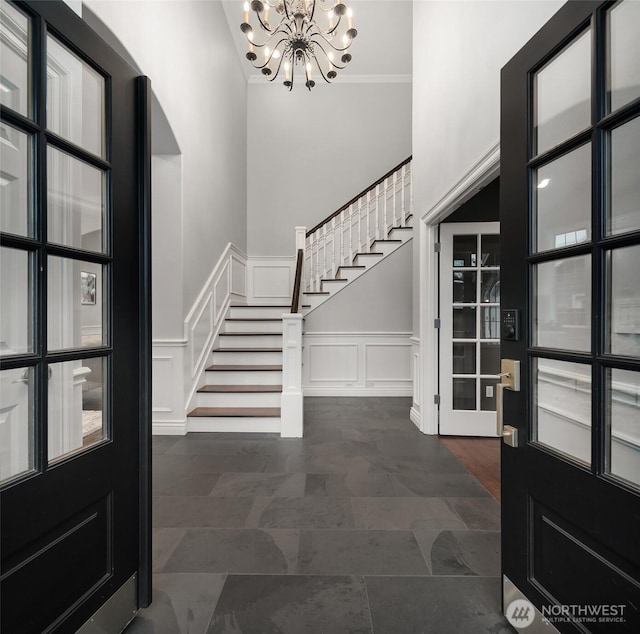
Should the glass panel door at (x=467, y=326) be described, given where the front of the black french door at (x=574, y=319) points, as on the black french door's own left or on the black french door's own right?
on the black french door's own right

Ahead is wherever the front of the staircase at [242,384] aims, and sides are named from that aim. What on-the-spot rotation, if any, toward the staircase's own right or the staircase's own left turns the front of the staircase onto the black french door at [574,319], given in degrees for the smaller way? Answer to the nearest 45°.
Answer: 0° — it already faces it

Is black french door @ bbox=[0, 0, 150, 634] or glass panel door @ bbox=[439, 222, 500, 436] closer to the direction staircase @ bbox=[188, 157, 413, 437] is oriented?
the black french door

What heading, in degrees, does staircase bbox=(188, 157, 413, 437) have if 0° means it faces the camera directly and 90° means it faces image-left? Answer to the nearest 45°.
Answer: approximately 0°

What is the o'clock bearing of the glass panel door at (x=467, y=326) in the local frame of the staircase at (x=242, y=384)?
The glass panel door is roughly at 10 o'clock from the staircase.

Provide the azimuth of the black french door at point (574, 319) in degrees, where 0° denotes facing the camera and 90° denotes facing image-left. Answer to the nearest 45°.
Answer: approximately 45°

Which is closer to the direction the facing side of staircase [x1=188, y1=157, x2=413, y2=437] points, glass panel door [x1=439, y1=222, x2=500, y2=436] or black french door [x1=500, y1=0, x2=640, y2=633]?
the black french door
